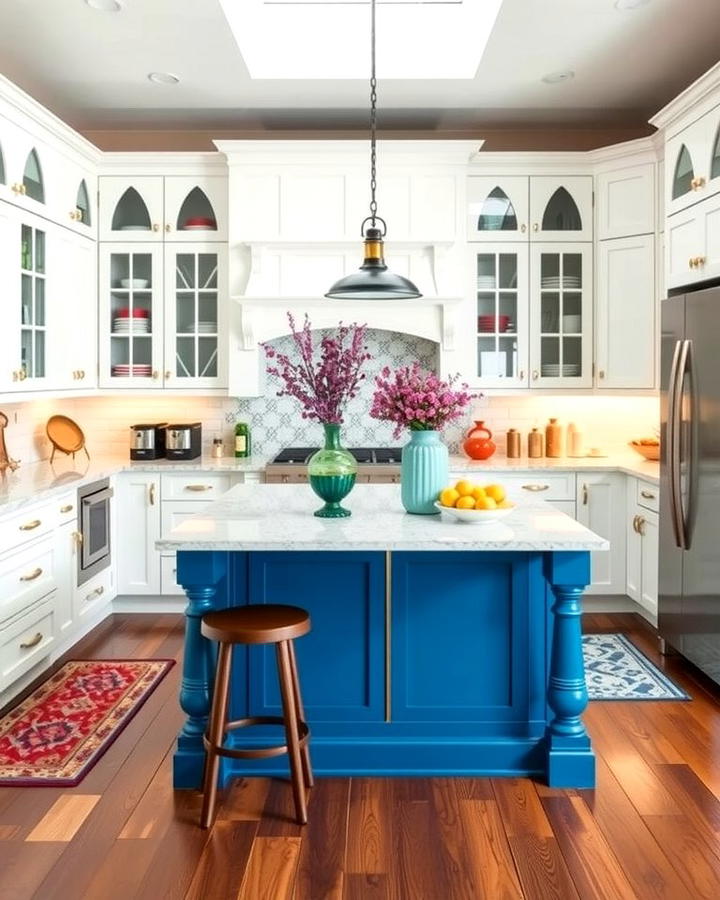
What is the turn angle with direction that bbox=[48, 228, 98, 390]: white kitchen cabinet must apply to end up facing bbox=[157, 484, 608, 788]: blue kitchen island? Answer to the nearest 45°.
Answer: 0° — it already faces it

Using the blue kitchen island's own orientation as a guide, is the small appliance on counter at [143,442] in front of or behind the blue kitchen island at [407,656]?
behind

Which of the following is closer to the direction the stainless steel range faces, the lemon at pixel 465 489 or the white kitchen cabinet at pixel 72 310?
the lemon

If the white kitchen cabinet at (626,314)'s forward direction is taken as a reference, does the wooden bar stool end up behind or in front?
in front

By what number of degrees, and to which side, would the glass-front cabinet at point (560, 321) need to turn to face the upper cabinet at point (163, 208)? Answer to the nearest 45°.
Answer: approximately 90° to its right

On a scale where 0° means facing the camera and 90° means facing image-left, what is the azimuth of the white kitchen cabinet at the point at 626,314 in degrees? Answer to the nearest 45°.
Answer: approximately 45°

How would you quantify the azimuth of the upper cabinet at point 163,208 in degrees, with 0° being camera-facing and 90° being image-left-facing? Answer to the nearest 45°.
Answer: approximately 0°

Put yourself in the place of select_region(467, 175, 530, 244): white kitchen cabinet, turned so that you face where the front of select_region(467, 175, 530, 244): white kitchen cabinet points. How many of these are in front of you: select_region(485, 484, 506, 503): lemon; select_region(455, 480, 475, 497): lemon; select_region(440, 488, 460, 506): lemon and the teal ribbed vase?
4

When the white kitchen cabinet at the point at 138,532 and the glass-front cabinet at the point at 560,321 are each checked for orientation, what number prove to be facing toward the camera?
2

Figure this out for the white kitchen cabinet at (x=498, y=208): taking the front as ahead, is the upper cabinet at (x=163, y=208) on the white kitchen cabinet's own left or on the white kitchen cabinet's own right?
on the white kitchen cabinet's own right
